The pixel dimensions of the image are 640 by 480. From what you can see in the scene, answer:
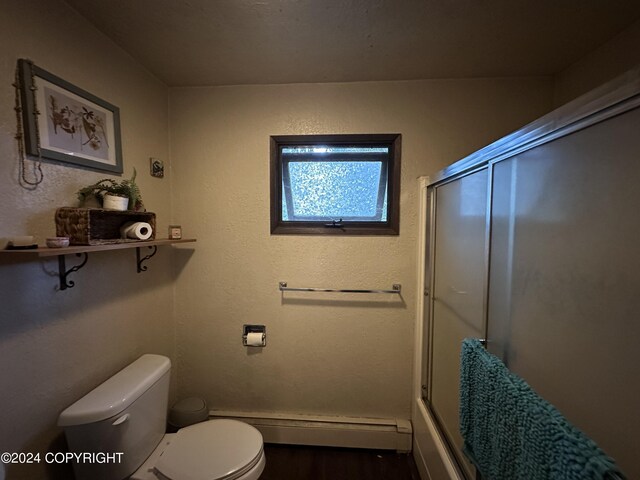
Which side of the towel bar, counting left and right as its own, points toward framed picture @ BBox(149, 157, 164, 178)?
right

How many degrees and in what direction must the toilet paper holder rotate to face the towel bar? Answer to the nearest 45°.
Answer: approximately 90° to its left

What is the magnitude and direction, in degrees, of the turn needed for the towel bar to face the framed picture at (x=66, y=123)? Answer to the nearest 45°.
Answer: approximately 45° to its right

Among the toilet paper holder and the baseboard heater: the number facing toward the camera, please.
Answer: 2

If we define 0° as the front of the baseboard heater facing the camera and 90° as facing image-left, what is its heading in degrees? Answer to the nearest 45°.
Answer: approximately 0°

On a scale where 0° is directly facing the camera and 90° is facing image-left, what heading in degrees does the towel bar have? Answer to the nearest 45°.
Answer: approximately 0°

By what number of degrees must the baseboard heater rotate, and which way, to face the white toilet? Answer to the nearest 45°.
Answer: approximately 45° to its right
